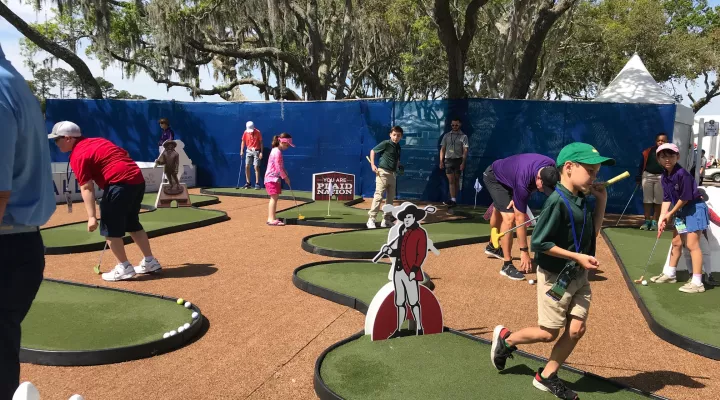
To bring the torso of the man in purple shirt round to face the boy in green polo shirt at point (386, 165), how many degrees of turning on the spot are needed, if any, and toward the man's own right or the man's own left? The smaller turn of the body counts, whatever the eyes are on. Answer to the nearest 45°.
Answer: approximately 180°

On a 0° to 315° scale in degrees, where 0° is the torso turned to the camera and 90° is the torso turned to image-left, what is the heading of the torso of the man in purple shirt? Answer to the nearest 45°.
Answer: approximately 315°

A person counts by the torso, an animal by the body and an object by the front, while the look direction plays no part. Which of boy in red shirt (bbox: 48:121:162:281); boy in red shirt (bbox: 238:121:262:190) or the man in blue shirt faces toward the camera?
boy in red shirt (bbox: 238:121:262:190)

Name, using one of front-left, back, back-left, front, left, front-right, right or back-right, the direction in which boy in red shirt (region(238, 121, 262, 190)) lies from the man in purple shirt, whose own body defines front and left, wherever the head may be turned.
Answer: back

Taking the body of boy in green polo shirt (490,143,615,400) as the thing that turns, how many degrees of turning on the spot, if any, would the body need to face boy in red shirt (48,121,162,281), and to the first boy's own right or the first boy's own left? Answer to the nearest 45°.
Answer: approximately 135° to the first boy's own right

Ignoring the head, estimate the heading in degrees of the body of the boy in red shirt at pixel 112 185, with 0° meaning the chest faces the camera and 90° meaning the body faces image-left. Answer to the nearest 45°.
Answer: approximately 90°

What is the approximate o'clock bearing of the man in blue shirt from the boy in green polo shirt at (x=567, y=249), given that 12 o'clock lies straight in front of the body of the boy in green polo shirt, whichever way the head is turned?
The man in blue shirt is roughly at 3 o'clock from the boy in green polo shirt.

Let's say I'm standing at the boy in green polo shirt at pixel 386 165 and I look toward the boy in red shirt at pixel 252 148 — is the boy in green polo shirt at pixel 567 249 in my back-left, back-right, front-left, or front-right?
back-left

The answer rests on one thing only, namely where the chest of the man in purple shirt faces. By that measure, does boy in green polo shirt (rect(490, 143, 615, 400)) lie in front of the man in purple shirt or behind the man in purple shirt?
in front

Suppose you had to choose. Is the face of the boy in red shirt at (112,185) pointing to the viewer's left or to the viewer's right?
to the viewer's left
